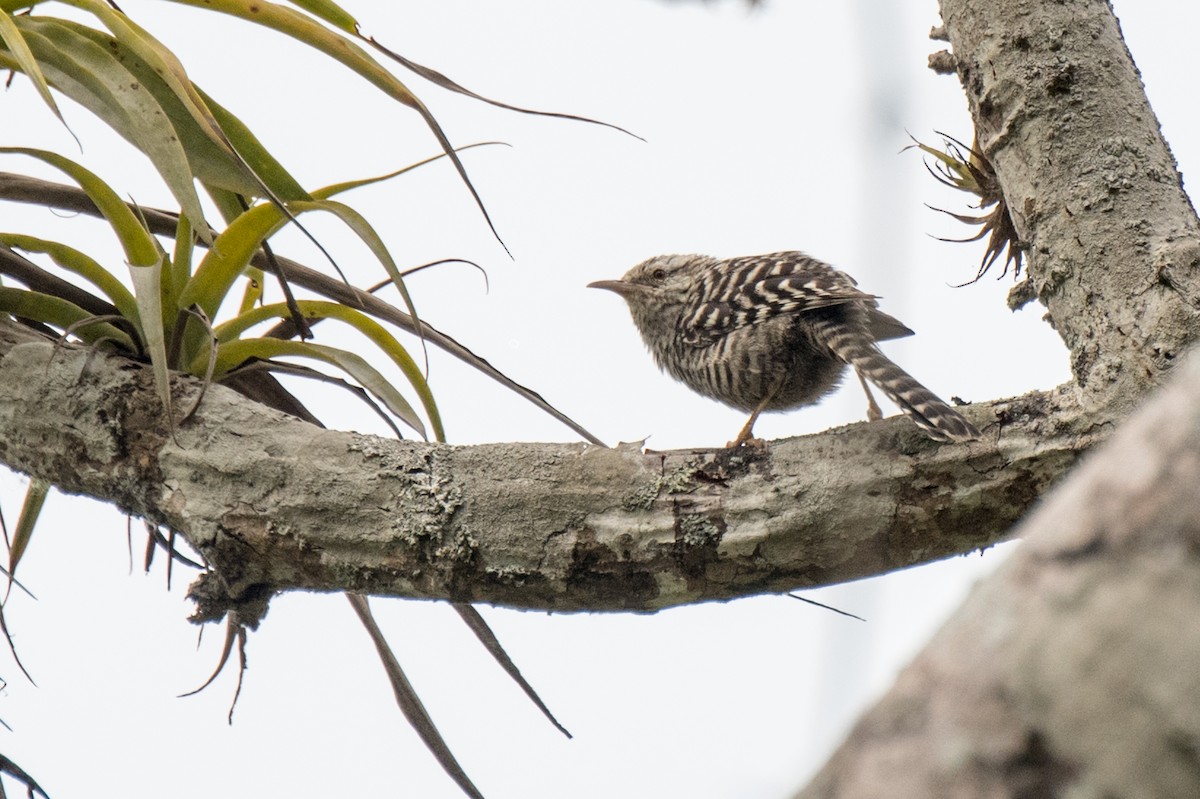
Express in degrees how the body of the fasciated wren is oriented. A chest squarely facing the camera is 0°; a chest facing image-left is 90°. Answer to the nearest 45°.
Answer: approximately 90°

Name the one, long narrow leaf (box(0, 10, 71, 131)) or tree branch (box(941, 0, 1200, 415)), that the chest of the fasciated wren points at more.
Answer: the long narrow leaf

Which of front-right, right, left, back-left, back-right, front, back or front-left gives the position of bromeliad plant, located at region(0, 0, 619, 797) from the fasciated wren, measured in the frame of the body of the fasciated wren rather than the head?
front-left

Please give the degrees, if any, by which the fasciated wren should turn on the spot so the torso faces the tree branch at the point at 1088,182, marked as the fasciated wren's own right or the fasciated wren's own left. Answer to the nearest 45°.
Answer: approximately 135° to the fasciated wren's own left

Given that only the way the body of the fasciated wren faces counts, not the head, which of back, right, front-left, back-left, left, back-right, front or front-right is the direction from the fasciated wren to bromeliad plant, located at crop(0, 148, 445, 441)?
front-left
